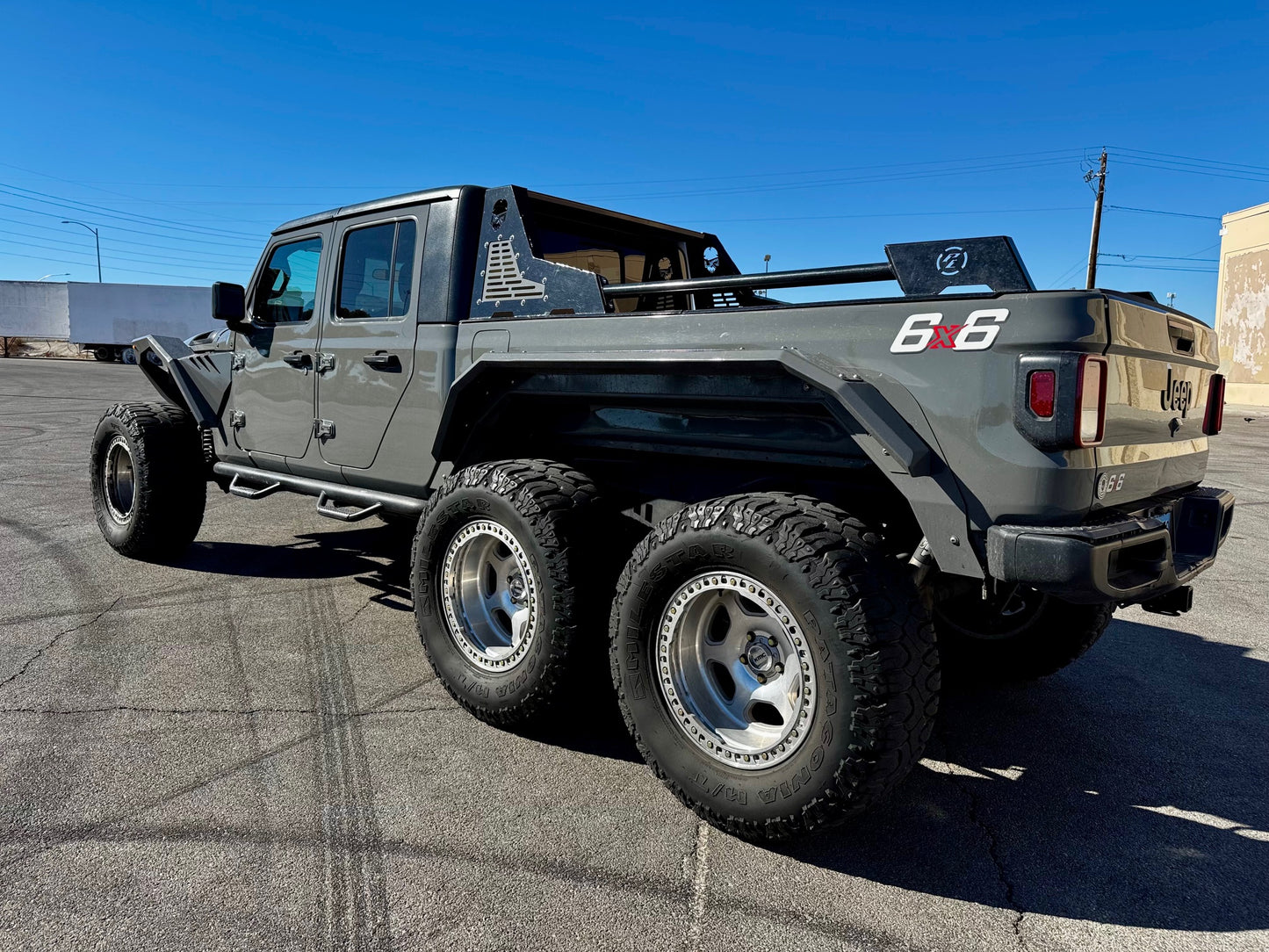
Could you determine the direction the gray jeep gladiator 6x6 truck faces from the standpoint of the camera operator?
facing away from the viewer and to the left of the viewer

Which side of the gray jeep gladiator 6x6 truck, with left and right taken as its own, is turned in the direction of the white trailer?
front
